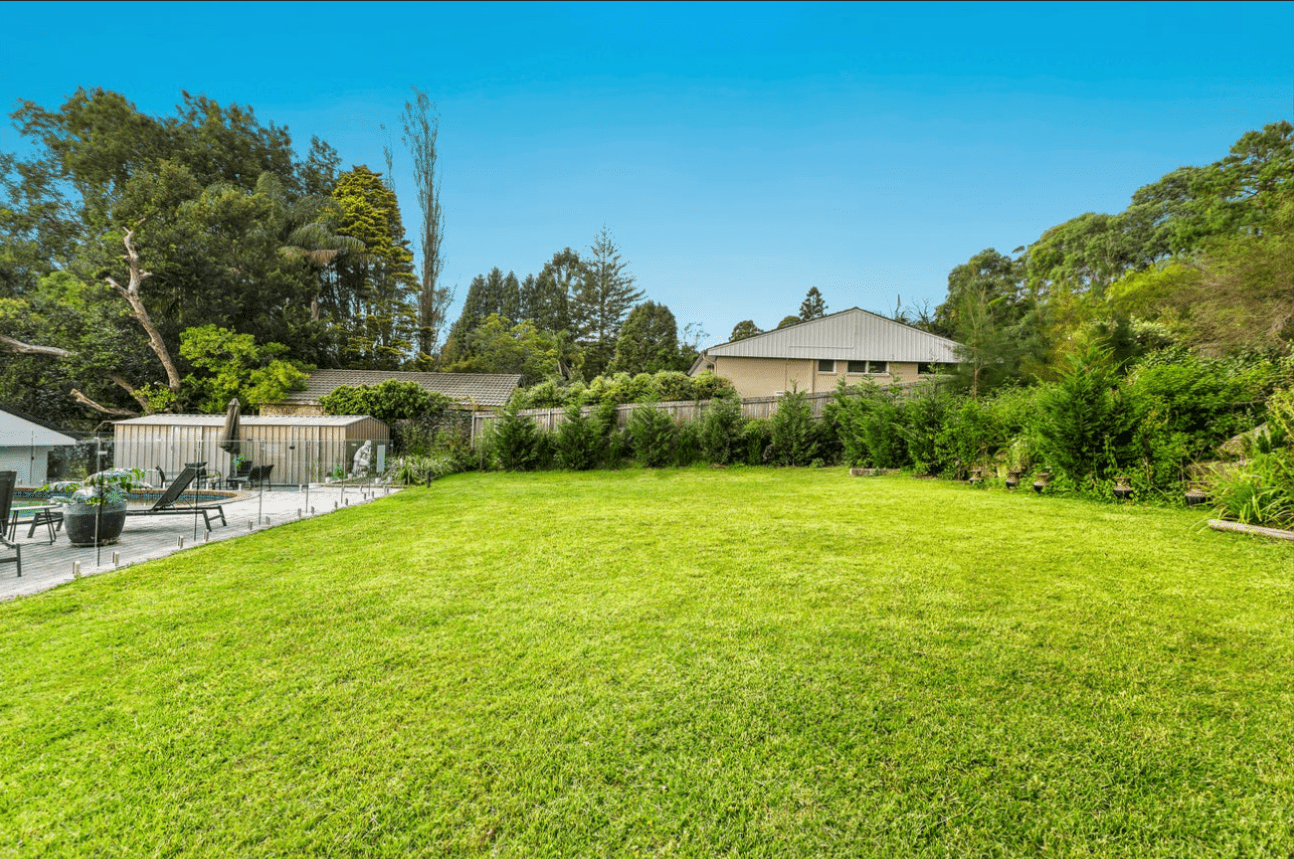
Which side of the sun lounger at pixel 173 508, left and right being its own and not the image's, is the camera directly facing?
left
